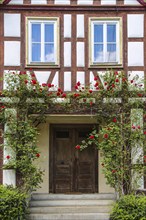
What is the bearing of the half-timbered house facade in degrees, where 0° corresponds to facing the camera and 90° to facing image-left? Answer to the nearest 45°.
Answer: approximately 0°
